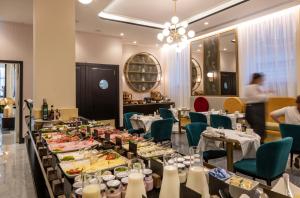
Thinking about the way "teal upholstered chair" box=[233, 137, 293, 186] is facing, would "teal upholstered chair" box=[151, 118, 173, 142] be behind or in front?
in front

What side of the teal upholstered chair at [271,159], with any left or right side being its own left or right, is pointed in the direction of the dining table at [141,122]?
front

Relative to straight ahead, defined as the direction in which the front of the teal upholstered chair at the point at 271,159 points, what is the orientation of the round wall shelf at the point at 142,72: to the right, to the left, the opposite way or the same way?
the opposite way

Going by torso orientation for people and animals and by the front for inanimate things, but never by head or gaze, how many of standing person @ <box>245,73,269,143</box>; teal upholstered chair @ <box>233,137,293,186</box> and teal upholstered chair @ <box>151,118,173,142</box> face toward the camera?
0

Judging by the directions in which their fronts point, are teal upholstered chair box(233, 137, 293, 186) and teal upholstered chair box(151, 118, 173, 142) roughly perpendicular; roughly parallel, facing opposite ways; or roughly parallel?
roughly parallel

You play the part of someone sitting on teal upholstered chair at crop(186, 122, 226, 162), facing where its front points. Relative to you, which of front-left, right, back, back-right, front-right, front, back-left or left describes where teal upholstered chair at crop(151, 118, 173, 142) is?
back

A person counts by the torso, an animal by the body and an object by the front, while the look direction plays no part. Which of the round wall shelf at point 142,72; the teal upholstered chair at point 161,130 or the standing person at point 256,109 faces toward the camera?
the round wall shelf

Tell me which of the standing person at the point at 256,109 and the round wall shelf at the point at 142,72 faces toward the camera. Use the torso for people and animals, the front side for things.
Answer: the round wall shelf

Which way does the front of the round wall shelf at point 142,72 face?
toward the camera

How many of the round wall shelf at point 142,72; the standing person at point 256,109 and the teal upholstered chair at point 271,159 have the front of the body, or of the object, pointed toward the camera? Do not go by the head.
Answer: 1

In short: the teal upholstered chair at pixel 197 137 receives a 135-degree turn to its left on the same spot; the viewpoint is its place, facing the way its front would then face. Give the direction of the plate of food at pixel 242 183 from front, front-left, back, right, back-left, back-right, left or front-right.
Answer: back

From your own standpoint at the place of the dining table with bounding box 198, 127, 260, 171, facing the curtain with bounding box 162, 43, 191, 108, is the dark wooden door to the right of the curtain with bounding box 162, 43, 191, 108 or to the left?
left

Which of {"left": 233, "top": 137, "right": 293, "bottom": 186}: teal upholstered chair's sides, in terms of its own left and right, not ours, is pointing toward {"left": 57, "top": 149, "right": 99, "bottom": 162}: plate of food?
left

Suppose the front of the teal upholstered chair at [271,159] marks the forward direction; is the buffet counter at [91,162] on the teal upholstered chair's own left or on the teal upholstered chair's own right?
on the teal upholstered chair's own left
